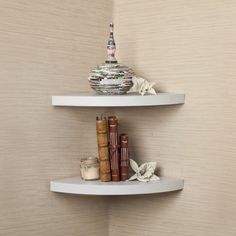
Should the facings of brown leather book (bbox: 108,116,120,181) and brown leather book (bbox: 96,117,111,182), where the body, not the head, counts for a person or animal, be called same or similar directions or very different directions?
same or similar directions

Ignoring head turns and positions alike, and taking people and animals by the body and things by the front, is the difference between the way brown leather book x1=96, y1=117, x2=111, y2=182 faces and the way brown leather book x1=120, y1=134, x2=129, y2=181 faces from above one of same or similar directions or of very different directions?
same or similar directions

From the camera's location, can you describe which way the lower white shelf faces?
facing the viewer
